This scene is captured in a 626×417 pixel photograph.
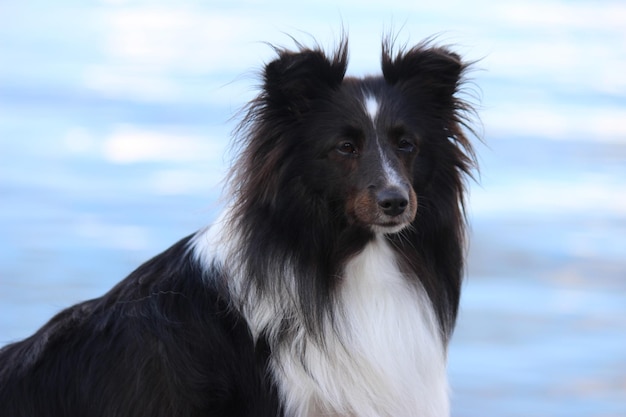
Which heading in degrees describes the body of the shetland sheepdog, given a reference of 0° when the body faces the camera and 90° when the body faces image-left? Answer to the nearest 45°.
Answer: approximately 315°
